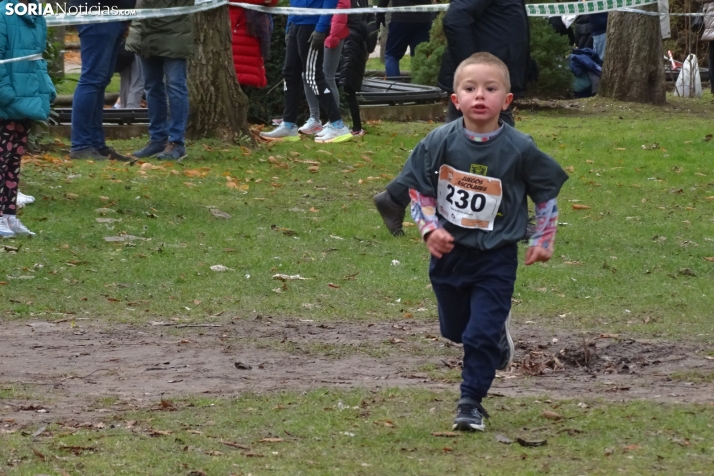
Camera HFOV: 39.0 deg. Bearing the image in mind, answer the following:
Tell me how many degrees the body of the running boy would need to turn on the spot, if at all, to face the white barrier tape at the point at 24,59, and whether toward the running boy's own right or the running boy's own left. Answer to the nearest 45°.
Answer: approximately 135° to the running boy's own right

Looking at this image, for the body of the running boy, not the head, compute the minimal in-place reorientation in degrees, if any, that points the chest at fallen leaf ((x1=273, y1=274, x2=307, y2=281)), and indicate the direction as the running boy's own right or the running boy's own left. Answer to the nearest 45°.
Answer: approximately 135° to the running boy's own right

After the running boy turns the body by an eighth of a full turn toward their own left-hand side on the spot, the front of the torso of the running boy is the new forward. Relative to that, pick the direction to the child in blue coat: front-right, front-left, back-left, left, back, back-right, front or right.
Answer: back

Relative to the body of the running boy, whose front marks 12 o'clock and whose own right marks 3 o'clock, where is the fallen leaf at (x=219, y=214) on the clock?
The fallen leaf is roughly at 5 o'clock from the running boy.

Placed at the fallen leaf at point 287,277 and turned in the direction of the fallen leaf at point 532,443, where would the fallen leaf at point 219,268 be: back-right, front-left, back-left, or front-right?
back-right

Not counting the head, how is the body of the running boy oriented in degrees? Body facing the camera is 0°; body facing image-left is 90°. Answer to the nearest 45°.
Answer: approximately 0°

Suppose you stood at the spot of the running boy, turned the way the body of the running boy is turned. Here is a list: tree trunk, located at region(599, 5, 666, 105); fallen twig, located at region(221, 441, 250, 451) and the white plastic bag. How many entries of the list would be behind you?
2

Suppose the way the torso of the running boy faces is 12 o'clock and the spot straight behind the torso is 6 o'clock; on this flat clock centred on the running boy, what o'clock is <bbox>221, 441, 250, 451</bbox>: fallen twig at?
The fallen twig is roughly at 2 o'clock from the running boy.

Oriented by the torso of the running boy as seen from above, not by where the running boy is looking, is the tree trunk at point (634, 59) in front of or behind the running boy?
behind
